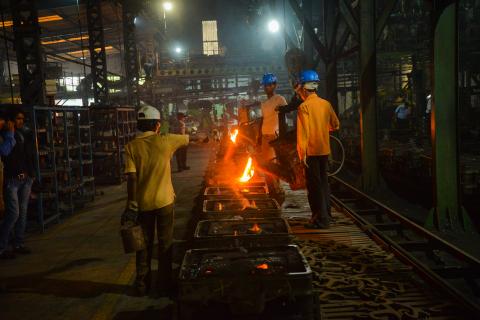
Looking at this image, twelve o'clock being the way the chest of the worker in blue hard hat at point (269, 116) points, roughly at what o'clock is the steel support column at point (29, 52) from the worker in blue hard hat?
The steel support column is roughly at 4 o'clock from the worker in blue hard hat.

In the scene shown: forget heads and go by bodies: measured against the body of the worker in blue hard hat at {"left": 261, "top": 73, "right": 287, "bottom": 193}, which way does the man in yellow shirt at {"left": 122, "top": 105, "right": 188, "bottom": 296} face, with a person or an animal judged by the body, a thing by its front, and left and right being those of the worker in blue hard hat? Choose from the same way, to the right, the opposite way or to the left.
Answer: the opposite way

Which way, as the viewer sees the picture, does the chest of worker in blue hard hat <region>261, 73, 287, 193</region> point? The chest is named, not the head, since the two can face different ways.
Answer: toward the camera

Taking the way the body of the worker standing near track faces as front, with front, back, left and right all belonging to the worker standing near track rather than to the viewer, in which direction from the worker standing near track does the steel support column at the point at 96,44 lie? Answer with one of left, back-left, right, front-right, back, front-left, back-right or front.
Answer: front

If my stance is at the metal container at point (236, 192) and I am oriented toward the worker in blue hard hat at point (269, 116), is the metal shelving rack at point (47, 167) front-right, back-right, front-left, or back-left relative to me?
back-left

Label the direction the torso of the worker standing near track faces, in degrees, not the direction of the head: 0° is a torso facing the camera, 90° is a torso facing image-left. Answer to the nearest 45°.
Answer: approximately 135°

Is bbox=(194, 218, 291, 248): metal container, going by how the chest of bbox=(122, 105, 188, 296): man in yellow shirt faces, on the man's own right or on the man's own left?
on the man's own right

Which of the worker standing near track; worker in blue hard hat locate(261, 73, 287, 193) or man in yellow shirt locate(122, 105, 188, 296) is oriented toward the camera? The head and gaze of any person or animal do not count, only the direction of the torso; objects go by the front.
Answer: the worker in blue hard hat

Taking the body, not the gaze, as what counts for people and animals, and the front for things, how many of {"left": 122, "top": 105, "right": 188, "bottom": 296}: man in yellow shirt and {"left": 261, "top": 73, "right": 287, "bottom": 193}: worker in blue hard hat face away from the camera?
1

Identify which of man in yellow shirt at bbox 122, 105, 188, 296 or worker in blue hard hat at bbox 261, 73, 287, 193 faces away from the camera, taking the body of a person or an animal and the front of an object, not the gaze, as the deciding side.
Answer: the man in yellow shirt

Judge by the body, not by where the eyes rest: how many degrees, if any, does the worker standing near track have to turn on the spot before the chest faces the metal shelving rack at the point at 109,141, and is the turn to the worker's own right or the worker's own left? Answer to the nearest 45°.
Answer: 0° — they already face it

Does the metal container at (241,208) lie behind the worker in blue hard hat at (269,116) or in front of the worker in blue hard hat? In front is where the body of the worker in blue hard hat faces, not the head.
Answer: in front

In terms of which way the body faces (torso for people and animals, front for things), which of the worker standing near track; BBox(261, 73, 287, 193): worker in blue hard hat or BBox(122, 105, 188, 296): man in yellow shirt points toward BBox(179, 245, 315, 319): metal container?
the worker in blue hard hat

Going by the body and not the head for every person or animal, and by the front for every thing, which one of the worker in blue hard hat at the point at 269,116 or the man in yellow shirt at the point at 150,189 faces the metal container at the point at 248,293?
the worker in blue hard hat

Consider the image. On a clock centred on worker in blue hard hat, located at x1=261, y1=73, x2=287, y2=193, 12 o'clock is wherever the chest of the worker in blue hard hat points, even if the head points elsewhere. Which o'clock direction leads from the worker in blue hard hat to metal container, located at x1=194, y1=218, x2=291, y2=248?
The metal container is roughly at 12 o'clock from the worker in blue hard hat.

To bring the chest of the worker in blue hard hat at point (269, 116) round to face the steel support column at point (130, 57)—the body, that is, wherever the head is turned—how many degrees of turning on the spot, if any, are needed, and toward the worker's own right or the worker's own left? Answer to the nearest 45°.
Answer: approximately 135° to the worker's own right

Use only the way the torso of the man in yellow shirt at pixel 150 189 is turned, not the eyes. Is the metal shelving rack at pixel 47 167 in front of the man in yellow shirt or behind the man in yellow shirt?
in front

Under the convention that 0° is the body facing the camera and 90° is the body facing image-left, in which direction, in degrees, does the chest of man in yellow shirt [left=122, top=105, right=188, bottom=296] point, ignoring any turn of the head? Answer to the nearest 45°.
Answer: approximately 180°

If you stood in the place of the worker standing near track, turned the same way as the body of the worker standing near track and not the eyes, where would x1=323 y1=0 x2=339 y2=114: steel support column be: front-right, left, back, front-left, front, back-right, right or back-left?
front-right

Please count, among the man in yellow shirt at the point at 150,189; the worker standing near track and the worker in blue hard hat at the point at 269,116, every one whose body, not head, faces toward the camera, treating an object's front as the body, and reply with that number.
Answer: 1
